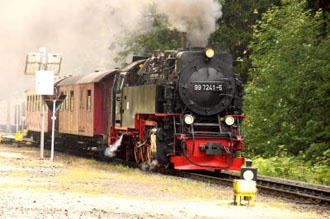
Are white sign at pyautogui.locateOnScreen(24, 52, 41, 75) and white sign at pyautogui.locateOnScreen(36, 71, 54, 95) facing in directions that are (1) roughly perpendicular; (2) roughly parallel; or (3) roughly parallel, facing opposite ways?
roughly parallel

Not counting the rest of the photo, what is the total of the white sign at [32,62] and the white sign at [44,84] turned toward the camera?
1

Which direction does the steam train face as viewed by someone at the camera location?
facing the viewer and to the right of the viewer

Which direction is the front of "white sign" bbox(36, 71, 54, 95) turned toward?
toward the camera

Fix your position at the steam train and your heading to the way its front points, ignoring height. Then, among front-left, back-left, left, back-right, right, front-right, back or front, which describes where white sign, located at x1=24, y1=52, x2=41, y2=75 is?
back

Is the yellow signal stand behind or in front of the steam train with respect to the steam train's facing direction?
in front
